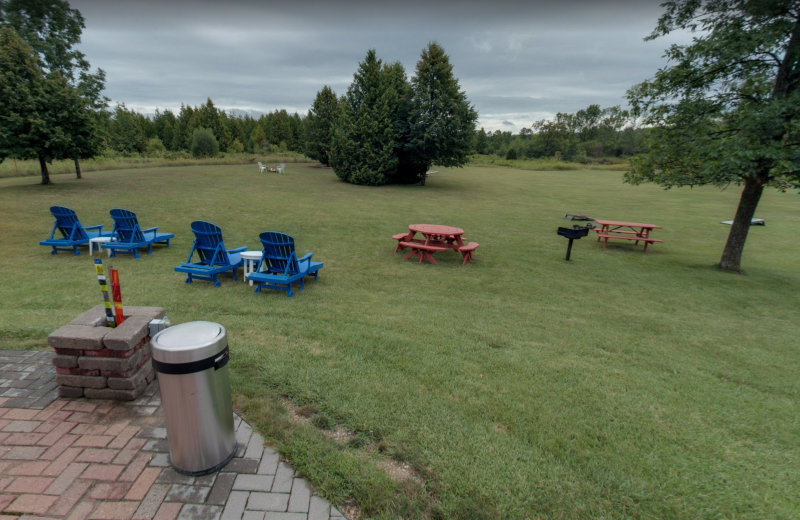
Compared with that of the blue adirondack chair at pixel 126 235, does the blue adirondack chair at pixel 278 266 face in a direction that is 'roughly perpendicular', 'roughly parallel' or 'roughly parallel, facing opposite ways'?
roughly parallel

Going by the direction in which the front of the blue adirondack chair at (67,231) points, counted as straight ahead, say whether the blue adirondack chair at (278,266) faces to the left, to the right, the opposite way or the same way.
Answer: the same way

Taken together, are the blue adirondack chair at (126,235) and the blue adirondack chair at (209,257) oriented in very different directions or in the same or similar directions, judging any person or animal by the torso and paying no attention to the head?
same or similar directions

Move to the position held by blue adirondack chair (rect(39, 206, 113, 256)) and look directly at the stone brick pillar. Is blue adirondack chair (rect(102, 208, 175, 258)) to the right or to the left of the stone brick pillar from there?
left

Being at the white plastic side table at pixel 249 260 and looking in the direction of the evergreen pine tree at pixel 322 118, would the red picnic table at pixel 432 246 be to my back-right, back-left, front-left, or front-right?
front-right
